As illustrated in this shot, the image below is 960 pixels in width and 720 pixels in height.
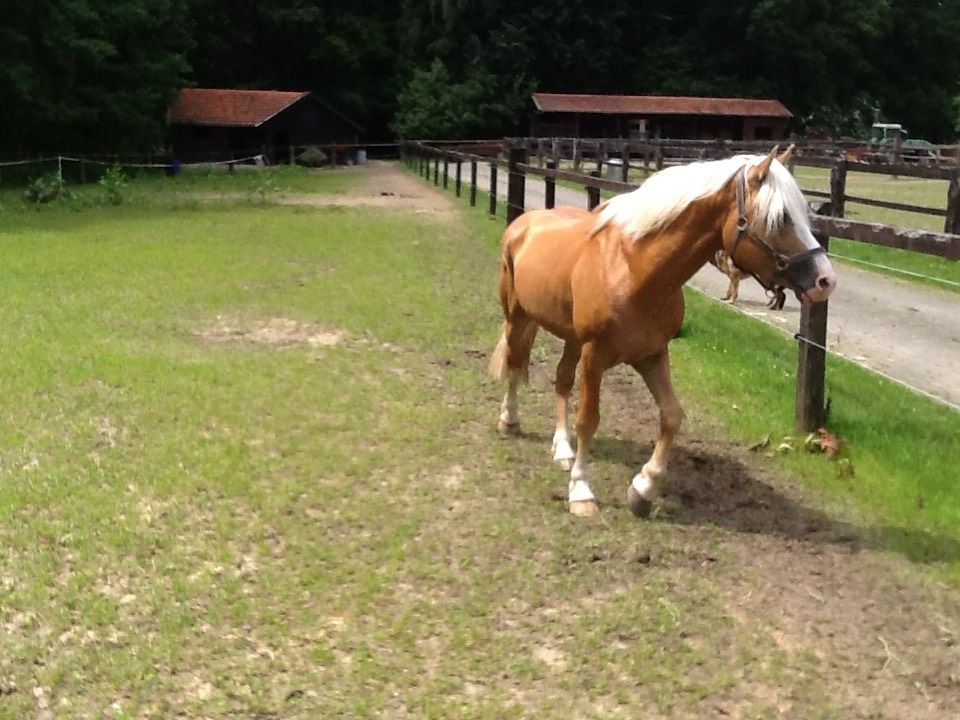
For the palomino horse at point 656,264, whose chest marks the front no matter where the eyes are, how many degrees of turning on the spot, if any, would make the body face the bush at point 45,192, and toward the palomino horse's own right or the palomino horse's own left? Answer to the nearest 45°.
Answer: approximately 180°

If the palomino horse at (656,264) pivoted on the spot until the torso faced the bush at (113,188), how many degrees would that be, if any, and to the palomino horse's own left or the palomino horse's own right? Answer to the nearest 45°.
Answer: approximately 180°

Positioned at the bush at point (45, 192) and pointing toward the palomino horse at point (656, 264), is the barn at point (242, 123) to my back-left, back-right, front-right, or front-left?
back-left

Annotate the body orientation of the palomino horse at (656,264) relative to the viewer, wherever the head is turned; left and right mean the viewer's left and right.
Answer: facing the viewer and to the right of the viewer

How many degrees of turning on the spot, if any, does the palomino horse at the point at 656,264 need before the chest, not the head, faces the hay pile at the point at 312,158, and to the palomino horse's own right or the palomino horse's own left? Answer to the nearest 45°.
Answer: approximately 135° to the palomino horse's own left

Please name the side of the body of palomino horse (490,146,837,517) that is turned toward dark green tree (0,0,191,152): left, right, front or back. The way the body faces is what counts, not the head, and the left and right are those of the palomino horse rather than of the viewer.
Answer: back

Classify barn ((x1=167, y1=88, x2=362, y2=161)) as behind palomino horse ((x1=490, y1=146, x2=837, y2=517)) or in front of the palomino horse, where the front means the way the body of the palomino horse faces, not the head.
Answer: behind
